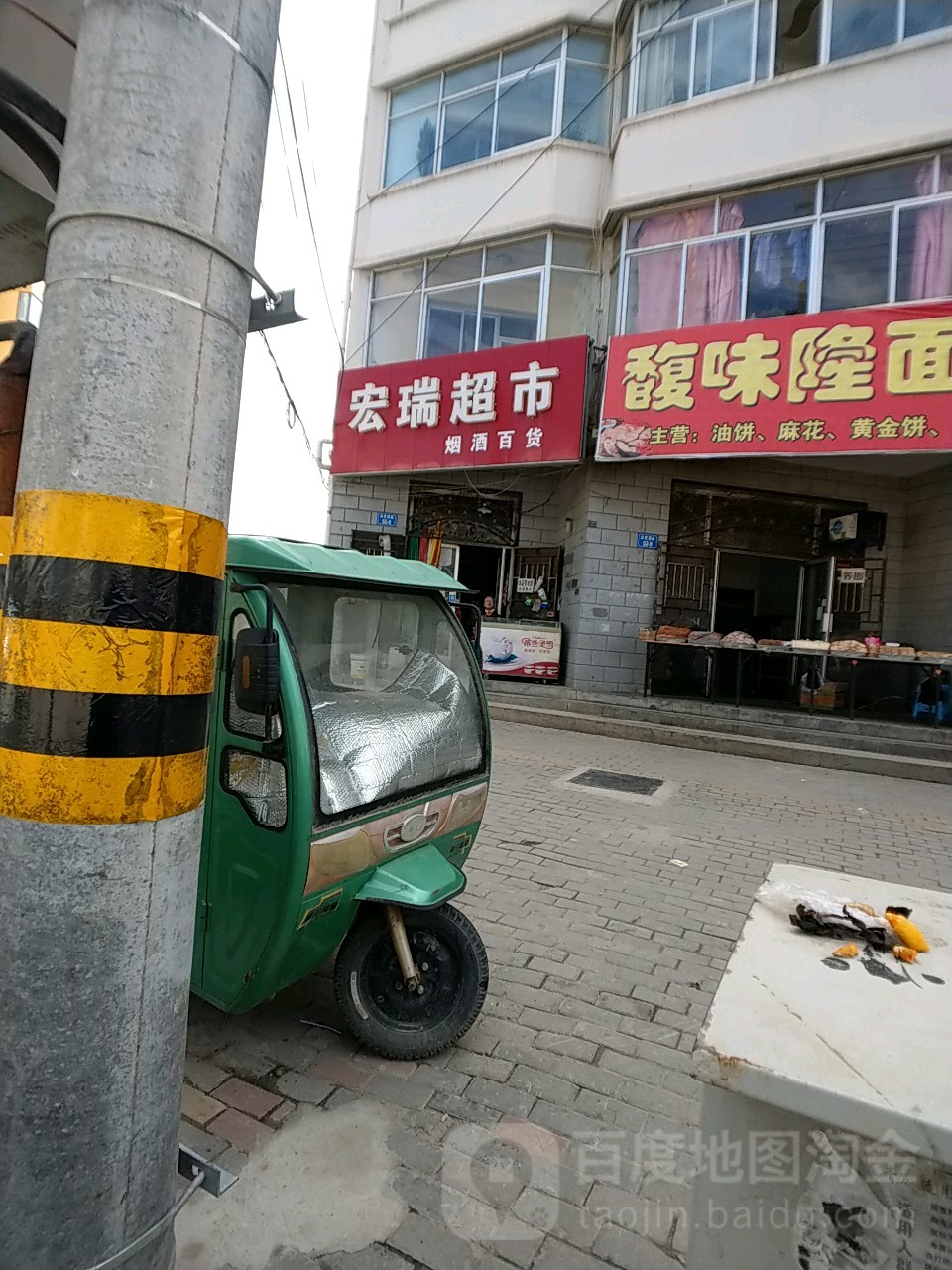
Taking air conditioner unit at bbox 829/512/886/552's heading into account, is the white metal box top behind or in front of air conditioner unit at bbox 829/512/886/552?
in front

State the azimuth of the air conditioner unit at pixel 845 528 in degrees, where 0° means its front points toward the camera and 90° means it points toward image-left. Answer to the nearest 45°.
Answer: approximately 45°

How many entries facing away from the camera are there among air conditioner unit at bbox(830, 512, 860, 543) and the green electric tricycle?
0

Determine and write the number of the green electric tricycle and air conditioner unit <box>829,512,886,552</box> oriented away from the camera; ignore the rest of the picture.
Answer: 0

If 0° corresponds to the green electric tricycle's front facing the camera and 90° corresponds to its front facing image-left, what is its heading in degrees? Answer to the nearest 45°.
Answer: approximately 315°

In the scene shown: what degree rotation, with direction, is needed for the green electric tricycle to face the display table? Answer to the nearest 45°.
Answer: approximately 90° to its left
